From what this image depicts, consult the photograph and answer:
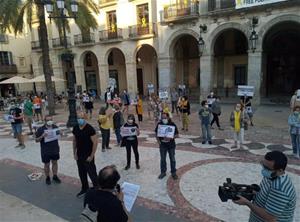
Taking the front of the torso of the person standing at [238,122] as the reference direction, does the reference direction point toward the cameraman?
yes

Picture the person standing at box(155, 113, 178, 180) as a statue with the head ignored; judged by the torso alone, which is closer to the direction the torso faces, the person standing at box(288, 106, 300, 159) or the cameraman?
the cameraman

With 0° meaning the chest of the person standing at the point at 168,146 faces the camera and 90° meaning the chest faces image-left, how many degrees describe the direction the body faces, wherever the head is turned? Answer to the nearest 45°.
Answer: approximately 0°

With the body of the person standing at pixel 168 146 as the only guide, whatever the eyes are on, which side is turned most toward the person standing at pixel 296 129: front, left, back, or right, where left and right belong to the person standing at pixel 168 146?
left

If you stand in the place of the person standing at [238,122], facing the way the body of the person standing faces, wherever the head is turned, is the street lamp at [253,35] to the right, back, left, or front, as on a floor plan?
back

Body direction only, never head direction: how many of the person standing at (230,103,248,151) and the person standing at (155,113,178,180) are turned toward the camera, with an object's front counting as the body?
2

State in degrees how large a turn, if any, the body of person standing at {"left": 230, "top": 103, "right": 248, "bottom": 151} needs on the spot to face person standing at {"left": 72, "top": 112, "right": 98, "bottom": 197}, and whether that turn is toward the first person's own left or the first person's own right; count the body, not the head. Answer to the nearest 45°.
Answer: approximately 45° to the first person's own right

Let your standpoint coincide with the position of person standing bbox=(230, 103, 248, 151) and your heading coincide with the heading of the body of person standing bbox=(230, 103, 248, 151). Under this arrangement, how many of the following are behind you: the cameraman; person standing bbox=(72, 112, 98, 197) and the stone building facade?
1

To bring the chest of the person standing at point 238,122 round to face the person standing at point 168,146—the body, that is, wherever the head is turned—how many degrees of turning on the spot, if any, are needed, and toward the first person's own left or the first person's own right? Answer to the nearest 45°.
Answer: approximately 45° to the first person's own right

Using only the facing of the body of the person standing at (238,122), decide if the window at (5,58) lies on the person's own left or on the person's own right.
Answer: on the person's own right

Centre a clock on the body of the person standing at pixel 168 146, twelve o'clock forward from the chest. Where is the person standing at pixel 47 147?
the person standing at pixel 47 147 is roughly at 3 o'clock from the person standing at pixel 168 146.

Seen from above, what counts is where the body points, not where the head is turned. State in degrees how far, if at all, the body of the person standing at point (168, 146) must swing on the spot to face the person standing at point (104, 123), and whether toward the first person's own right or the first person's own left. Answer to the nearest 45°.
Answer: approximately 135° to the first person's own right

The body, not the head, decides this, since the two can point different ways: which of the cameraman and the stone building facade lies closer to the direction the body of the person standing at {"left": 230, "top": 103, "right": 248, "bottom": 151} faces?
the cameraman
